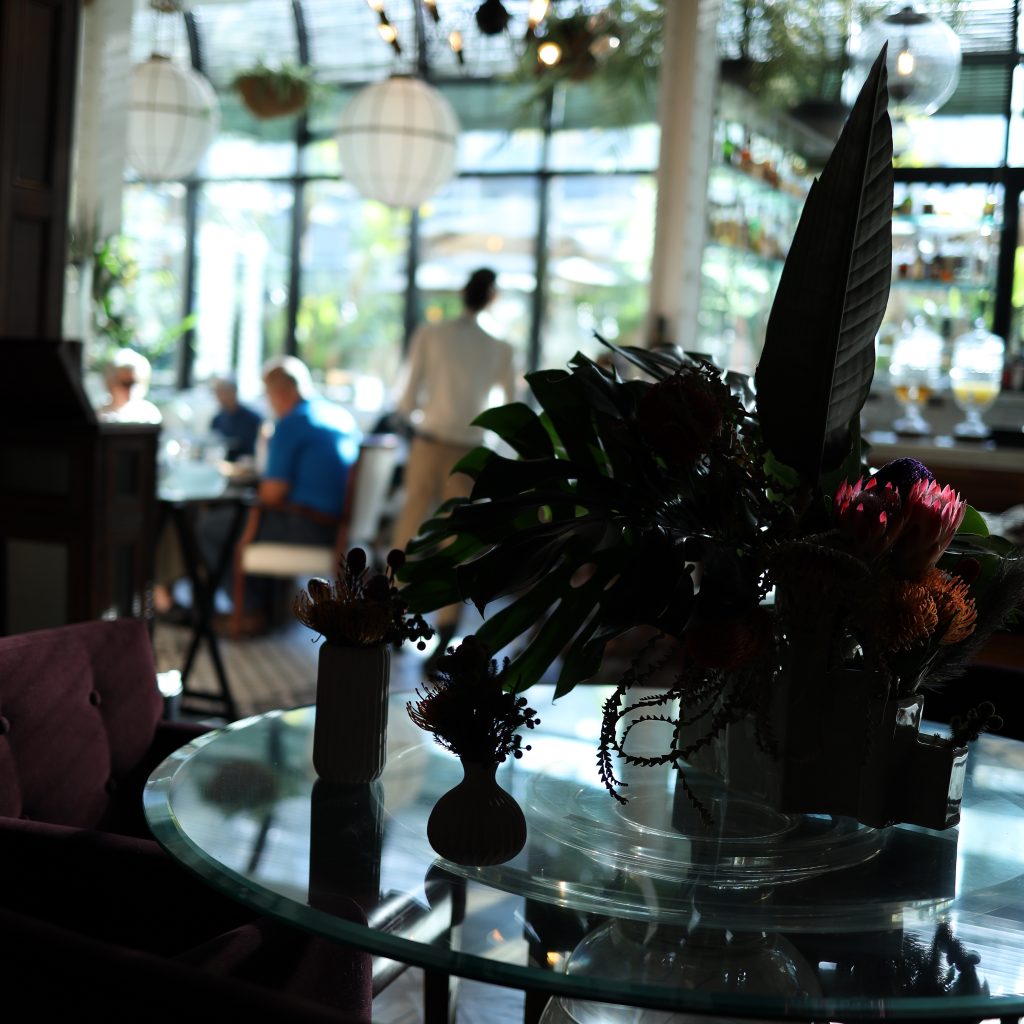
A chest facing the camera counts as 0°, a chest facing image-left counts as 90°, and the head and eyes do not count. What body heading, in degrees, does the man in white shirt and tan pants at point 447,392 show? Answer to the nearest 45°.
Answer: approximately 180°

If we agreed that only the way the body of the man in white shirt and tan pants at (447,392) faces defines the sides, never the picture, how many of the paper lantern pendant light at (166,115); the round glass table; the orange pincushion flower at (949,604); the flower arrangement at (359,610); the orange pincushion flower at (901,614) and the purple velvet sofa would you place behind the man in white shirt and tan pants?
5

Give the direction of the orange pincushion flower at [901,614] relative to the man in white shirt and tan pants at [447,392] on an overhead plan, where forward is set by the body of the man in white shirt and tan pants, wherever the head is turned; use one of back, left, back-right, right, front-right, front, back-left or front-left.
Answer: back

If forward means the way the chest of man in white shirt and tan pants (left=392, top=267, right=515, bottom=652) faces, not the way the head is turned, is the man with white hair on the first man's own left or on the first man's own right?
on the first man's own left

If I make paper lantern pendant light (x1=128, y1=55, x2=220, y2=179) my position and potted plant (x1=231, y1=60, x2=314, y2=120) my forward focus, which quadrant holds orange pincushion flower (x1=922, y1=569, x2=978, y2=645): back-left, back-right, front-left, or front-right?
back-right

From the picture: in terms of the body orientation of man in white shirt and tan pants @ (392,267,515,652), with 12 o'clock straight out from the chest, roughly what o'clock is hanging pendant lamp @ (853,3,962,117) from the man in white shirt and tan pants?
The hanging pendant lamp is roughly at 4 o'clock from the man in white shirt and tan pants.

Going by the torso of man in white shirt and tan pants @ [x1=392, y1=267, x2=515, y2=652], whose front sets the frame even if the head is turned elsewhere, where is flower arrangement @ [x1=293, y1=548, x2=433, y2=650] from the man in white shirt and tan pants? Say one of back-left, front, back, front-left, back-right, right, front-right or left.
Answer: back

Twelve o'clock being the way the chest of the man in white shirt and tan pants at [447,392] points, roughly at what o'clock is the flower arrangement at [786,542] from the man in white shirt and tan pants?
The flower arrangement is roughly at 6 o'clock from the man in white shirt and tan pants.

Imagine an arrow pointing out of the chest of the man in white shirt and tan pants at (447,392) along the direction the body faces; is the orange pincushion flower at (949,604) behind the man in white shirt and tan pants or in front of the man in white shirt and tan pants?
behind

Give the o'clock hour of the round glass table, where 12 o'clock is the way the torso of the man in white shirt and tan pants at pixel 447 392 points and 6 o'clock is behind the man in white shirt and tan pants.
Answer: The round glass table is roughly at 6 o'clock from the man in white shirt and tan pants.

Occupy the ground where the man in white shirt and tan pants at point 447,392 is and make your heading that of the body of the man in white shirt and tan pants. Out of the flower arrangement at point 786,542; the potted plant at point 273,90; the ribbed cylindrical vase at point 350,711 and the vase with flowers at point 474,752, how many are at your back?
3
